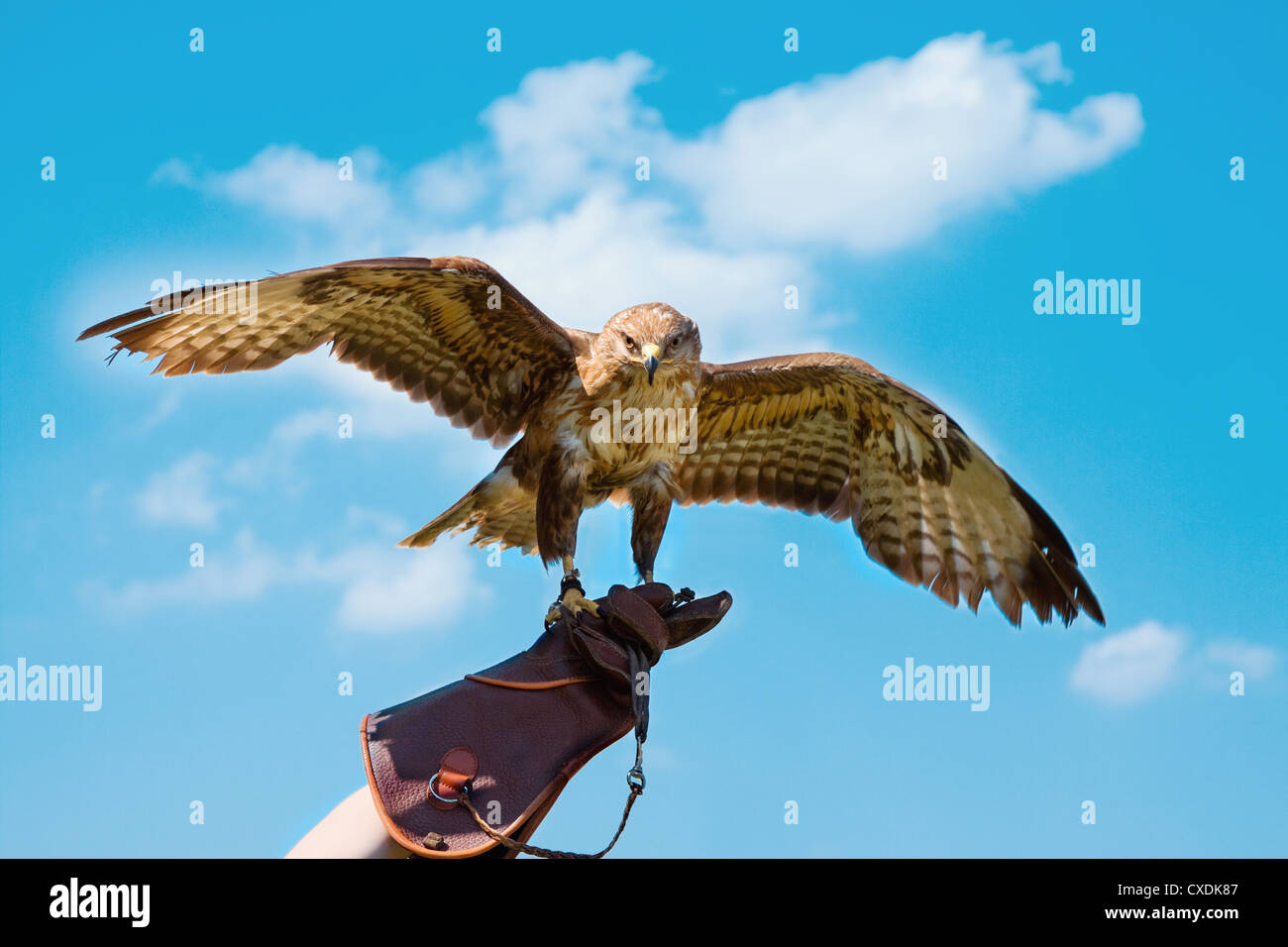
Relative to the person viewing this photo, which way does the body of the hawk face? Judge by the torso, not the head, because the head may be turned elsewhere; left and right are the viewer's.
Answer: facing the viewer and to the right of the viewer
